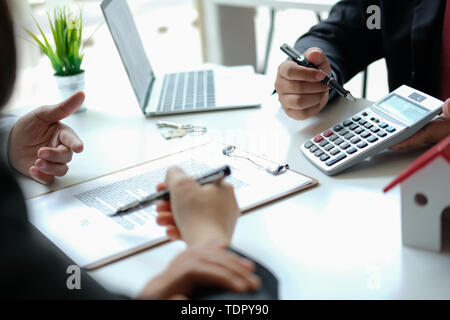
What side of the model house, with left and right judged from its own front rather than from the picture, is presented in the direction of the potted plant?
right

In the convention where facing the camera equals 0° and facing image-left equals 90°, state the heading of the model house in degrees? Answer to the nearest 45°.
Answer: approximately 45°

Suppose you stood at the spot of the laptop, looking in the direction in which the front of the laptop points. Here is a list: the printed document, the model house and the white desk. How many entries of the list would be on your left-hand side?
1

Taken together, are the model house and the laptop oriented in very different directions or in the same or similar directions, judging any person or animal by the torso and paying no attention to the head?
very different directions

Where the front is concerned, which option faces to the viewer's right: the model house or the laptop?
the laptop

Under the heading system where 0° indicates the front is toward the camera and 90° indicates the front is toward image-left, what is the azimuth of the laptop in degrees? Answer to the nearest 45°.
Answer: approximately 270°

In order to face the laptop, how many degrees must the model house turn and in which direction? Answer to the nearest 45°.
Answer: approximately 90° to its right
